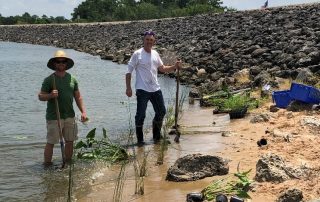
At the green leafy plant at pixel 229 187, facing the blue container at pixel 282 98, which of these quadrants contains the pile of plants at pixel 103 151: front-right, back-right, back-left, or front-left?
front-left

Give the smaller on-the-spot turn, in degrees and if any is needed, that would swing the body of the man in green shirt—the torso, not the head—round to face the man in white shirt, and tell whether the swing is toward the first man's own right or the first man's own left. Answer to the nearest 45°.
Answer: approximately 135° to the first man's own left

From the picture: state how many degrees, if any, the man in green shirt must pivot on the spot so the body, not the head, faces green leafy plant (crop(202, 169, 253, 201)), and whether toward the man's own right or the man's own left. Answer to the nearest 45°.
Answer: approximately 45° to the man's own left

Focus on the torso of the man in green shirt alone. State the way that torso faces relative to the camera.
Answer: toward the camera

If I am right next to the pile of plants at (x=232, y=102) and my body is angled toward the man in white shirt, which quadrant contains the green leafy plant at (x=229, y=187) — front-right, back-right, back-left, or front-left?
front-left

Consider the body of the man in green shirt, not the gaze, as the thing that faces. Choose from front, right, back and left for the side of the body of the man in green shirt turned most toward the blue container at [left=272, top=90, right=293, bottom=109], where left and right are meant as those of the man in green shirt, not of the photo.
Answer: left

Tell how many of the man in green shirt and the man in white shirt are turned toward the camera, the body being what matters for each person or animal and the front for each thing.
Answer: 2

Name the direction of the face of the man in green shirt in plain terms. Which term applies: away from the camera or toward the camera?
toward the camera

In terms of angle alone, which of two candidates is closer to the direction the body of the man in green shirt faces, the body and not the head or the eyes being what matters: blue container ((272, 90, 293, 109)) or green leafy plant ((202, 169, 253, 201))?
the green leafy plant

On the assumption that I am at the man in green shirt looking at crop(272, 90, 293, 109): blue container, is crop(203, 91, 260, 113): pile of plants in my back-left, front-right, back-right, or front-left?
front-left

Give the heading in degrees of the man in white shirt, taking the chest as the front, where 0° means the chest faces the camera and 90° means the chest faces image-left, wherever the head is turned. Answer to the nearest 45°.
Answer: approximately 0°

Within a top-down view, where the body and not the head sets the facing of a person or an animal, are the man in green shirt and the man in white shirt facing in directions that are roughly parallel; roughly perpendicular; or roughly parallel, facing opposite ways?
roughly parallel
